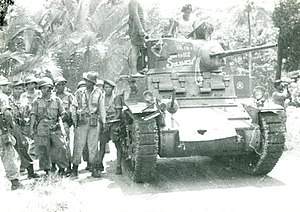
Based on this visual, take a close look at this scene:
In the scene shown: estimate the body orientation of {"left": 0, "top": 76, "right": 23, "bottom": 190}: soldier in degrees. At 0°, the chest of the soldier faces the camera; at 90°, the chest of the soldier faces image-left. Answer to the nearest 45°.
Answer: approximately 315°

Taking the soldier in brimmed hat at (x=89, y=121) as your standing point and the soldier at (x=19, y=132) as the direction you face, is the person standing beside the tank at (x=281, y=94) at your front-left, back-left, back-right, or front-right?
back-right

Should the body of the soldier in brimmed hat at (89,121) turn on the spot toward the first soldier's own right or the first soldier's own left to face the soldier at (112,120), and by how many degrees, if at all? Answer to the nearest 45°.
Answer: approximately 135° to the first soldier's own left

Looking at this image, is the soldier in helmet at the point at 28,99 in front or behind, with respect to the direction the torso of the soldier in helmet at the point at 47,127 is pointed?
behind
